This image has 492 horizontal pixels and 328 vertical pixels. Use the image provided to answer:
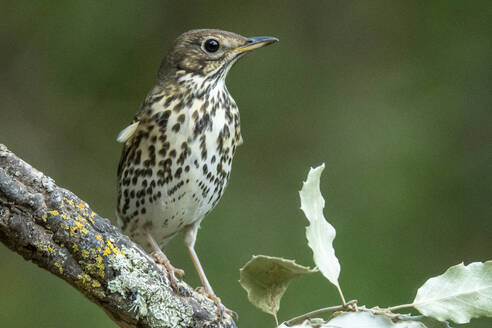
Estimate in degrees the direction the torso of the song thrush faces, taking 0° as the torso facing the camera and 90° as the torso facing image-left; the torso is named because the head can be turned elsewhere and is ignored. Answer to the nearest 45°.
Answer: approximately 315°
